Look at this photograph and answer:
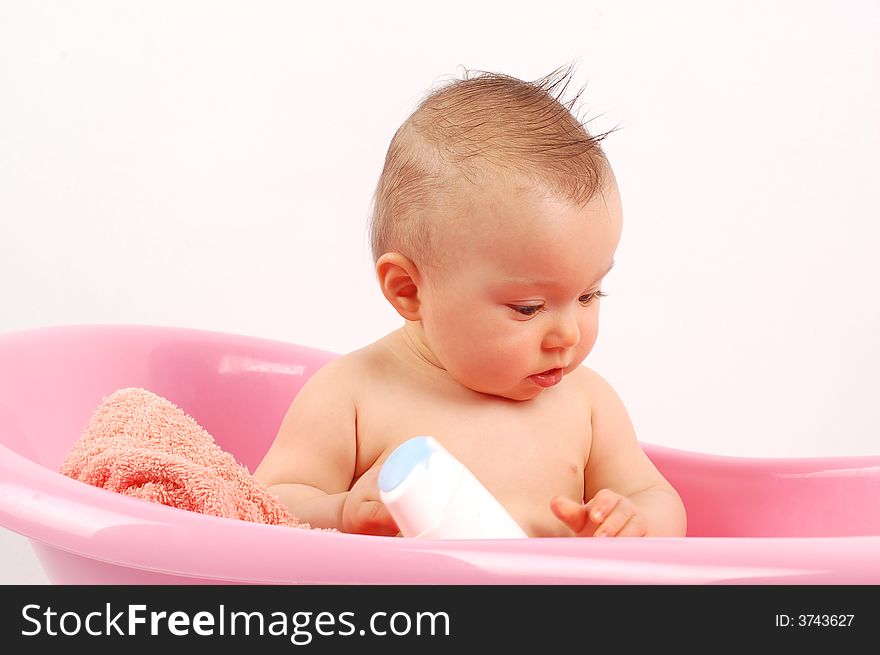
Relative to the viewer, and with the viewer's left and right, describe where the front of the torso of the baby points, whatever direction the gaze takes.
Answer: facing the viewer and to the right of the viewer

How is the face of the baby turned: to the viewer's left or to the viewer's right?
to the viewer's right
